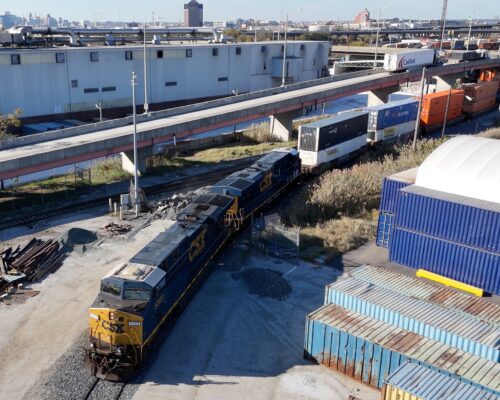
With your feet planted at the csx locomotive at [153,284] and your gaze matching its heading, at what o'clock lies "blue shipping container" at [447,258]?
The blue shipping container is roughly at 7 o'clock from the csx locomotive.

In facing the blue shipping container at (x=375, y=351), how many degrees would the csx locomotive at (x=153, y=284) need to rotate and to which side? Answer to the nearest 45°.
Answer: approximately 135° to its left

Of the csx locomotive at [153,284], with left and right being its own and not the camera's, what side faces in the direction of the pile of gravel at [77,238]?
right

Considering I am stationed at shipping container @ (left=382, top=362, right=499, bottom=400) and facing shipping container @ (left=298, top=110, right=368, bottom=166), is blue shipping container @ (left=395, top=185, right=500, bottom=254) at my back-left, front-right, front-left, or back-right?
front-right

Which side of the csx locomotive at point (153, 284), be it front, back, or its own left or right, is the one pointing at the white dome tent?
back

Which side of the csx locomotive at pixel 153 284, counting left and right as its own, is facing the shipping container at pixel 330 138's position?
back

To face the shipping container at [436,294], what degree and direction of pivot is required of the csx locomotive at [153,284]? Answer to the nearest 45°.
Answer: approximately 135° to its left

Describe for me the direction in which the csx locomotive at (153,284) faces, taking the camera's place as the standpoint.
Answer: facing the viewer and to the left of the viewer
